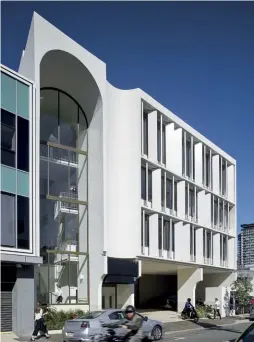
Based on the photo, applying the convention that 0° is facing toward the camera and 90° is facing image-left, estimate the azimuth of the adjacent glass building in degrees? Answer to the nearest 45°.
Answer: approximately 315°

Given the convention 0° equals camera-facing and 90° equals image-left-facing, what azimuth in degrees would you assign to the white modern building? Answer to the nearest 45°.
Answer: approximately 315°

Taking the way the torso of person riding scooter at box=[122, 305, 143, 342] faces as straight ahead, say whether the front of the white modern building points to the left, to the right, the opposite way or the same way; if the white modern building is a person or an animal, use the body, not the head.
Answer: to the left

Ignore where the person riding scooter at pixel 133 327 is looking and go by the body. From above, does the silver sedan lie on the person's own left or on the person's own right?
on the person's own right

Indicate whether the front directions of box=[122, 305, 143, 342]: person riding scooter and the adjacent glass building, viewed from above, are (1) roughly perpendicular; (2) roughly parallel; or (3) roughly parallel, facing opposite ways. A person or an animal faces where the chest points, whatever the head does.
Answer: roughly perpendicular

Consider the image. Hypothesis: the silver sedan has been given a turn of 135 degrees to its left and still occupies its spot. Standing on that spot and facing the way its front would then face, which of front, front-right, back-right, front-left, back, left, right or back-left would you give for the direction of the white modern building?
right
